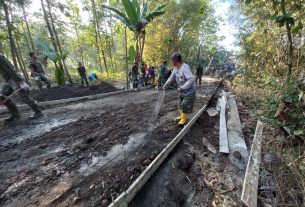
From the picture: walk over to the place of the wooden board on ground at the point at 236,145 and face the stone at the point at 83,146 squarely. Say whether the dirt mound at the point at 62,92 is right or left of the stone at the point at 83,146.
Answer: right

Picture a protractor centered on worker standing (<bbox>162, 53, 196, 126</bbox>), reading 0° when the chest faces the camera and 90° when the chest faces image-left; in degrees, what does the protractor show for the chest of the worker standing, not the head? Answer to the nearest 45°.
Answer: approximately 45°

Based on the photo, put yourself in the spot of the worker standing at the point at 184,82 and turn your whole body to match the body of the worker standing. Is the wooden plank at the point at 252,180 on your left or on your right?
on your left

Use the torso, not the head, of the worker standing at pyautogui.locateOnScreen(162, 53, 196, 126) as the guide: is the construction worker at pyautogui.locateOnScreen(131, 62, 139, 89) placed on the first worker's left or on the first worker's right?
on the first worker's right

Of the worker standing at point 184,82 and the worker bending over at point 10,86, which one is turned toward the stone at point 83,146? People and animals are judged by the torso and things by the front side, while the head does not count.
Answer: the worker standing at point 184,82

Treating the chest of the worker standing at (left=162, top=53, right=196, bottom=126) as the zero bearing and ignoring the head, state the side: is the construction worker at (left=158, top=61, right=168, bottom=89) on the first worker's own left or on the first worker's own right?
on the first worker's own right

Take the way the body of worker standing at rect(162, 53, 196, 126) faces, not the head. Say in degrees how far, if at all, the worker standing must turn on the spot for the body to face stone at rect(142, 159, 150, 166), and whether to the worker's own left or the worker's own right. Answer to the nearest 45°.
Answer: approximately 45° to the worker's own left
